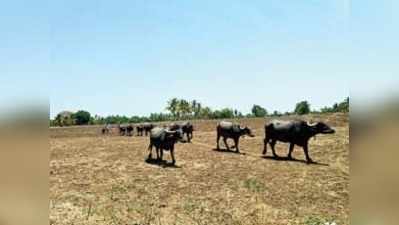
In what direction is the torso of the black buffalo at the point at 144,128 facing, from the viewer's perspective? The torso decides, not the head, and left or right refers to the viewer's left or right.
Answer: facing to the right of the viewer

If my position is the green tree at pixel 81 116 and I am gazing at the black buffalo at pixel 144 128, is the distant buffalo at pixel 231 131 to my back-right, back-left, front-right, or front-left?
front-right

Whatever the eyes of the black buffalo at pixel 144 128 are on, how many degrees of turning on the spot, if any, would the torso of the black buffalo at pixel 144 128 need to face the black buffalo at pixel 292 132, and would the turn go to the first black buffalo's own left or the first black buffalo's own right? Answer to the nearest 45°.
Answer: approximately 45° to the first black buffalo's own right

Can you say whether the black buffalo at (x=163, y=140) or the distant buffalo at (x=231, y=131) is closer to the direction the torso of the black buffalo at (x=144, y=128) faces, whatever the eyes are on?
the distant buffalo

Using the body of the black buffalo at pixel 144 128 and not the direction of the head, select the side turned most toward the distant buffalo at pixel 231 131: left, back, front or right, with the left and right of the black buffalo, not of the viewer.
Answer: right

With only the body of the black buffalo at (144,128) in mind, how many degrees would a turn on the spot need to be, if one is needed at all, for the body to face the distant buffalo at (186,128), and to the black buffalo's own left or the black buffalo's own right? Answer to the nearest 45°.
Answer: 0° — it already faces it

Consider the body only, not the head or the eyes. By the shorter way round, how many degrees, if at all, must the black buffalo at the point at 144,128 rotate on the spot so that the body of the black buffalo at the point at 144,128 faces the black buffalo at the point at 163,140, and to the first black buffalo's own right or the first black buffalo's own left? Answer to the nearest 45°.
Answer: approximately 90° to the first black buffalo's own right

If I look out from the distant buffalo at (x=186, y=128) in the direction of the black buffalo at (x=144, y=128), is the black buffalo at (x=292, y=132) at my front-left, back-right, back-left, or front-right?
back-left

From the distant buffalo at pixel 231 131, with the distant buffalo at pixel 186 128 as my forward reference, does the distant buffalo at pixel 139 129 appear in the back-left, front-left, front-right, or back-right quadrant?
front-left

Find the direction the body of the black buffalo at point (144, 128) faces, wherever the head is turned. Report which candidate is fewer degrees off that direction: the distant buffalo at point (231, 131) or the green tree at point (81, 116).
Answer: the distant buffalo
